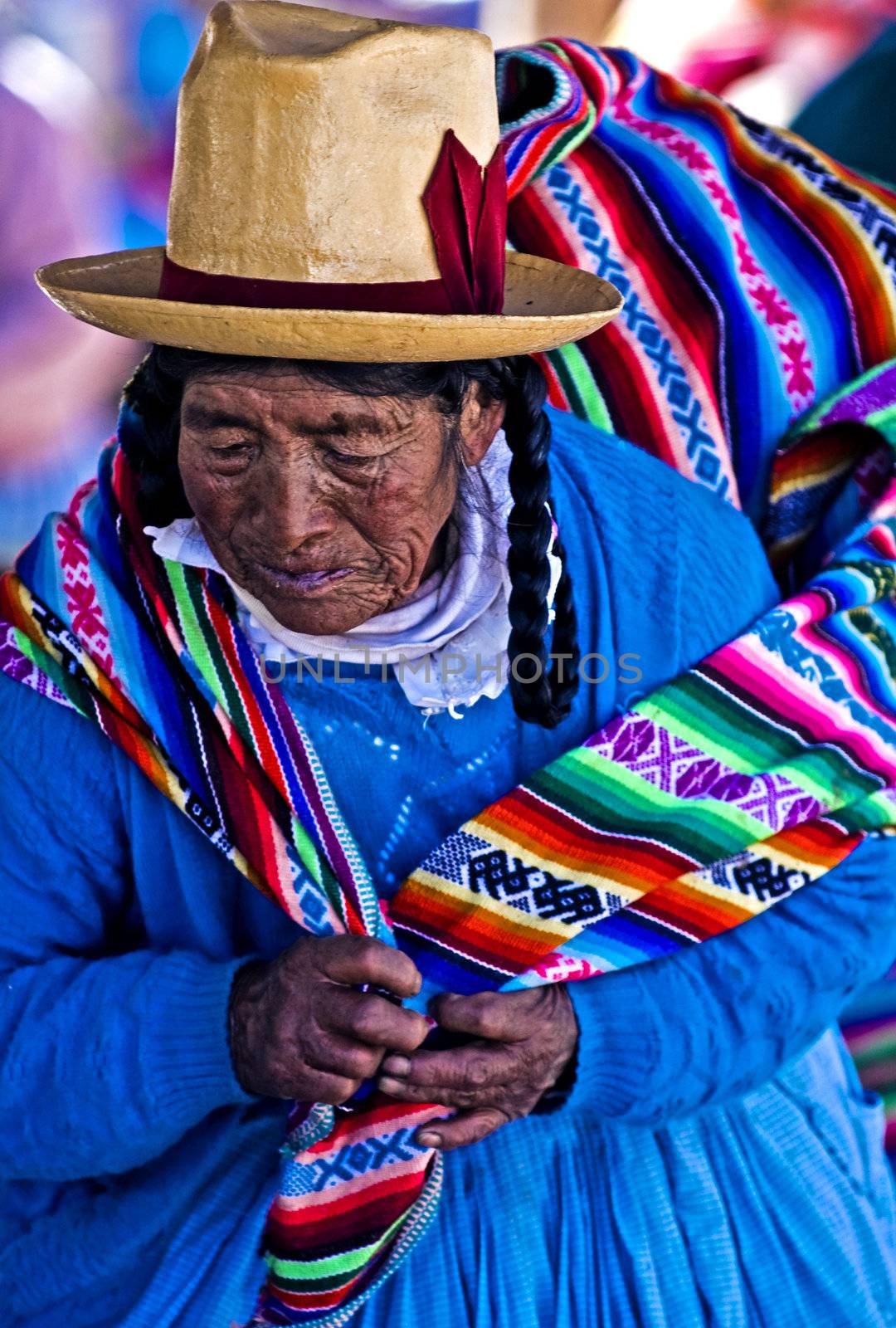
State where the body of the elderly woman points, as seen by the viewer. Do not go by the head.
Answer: toward the camera

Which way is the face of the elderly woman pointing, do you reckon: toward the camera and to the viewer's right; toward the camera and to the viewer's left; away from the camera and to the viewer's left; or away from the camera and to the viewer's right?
toward the camera and to the viewer's left
